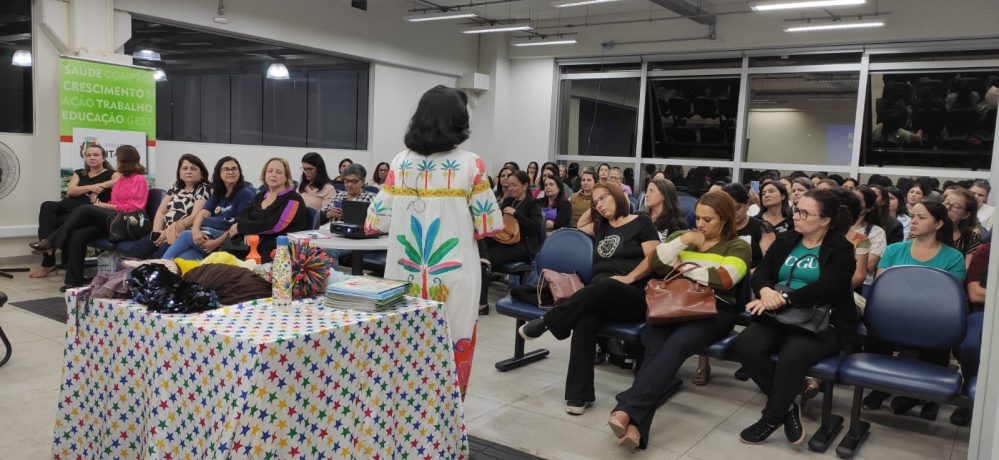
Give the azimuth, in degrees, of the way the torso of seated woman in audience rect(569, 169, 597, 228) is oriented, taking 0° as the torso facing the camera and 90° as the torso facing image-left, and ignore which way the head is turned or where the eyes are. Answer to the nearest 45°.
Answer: approximately 45°

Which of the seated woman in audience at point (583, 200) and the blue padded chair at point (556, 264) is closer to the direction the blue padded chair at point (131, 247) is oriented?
the blue padded chair

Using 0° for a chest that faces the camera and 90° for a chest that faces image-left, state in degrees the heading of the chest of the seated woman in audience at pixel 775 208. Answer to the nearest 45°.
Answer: approximately 45°

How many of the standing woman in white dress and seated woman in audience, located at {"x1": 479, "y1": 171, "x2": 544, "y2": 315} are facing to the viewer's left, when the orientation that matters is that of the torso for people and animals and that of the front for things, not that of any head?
1

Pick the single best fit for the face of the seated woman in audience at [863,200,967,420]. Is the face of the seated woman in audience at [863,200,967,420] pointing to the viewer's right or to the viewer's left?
to the viewer's left

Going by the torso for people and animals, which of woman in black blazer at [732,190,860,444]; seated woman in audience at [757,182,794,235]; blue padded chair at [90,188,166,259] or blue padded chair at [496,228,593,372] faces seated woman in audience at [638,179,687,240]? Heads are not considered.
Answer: seated woman in audience at [757,182,794,235]

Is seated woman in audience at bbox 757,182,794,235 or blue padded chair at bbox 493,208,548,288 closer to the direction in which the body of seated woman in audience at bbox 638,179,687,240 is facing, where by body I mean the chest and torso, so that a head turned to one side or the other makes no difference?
the blue padded chair

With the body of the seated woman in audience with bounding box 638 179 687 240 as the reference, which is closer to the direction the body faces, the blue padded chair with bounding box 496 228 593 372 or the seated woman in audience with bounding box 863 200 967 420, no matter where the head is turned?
the blue padded chair

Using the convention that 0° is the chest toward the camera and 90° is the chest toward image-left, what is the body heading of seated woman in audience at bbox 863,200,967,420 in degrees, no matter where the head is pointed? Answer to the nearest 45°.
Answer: approximately 45°

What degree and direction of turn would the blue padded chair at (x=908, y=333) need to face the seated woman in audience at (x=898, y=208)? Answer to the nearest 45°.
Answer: approximately 135° to its right

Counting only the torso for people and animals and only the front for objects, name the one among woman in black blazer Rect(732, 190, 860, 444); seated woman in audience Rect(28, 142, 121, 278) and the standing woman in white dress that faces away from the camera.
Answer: the standing woman in white dress
